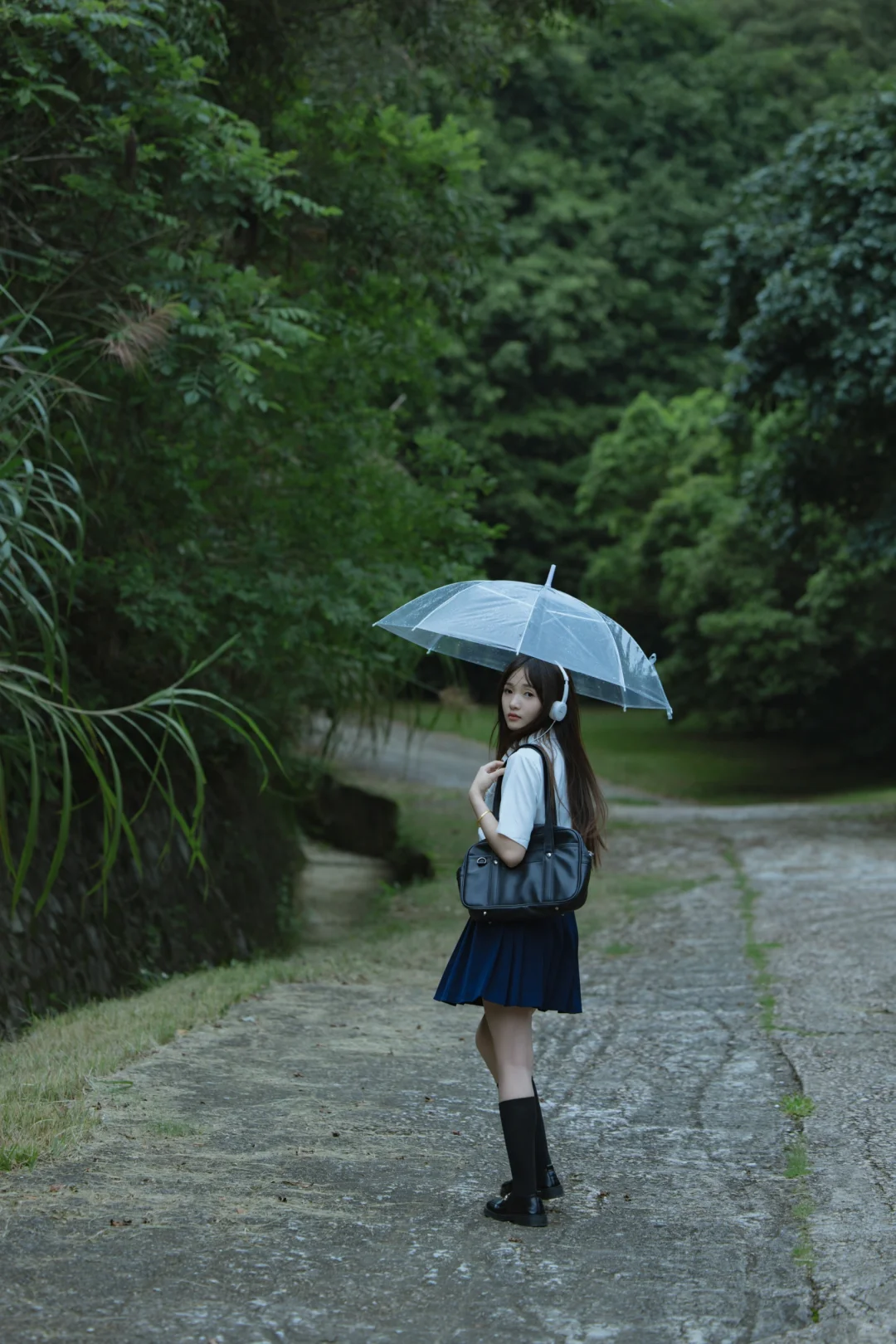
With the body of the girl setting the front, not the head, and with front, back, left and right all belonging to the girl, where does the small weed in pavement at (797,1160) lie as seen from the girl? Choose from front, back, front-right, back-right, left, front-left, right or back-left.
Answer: back-right

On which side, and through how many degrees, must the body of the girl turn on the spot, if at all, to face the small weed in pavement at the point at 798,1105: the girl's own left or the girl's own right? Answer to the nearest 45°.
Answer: approximately 135° to the girl's own right

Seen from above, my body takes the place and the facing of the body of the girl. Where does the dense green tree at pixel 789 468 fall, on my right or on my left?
on my right

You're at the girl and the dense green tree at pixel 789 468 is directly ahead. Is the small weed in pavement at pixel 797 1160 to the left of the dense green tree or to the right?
right
